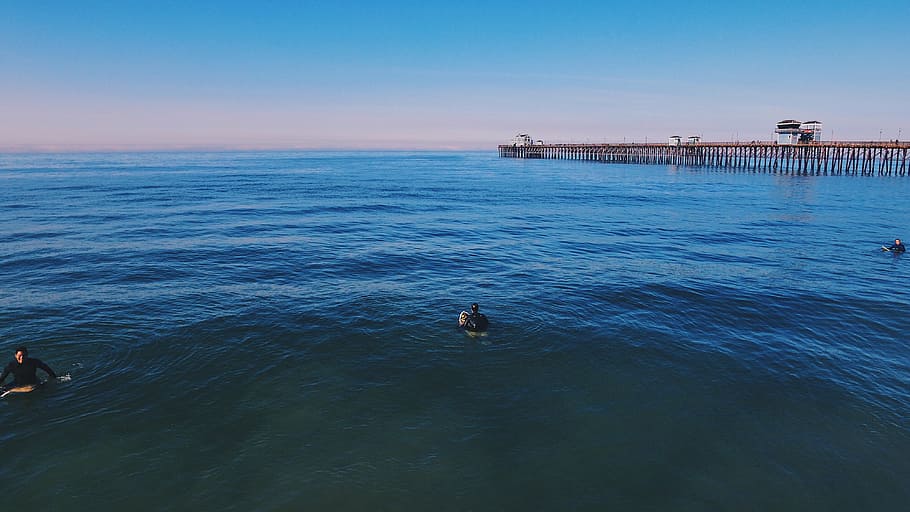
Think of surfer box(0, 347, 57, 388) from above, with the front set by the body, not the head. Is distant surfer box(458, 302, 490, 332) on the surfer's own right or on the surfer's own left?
on the surfer's own left

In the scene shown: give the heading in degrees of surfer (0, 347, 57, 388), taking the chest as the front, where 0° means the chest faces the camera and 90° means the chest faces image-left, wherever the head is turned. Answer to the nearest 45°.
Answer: approximately 45°
